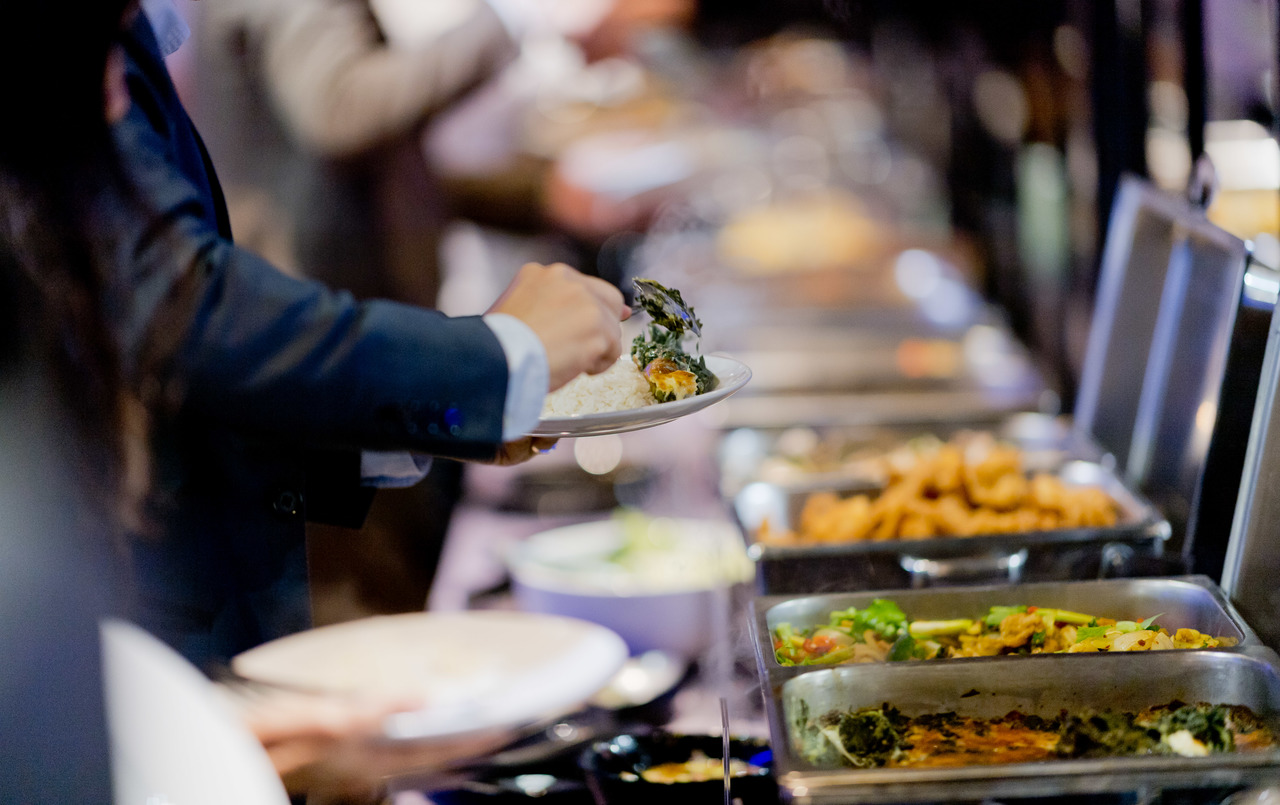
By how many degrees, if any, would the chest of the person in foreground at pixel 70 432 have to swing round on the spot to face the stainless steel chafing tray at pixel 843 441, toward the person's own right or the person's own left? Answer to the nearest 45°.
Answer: approximately 45° to the person's own left

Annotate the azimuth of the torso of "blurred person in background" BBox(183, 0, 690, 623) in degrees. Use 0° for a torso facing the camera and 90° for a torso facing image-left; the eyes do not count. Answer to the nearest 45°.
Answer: approximately 270°

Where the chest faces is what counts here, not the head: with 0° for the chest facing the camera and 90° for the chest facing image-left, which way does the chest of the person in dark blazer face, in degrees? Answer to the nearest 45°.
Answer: approximately 270°

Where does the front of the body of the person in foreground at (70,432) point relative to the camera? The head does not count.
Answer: to the viewer's right
